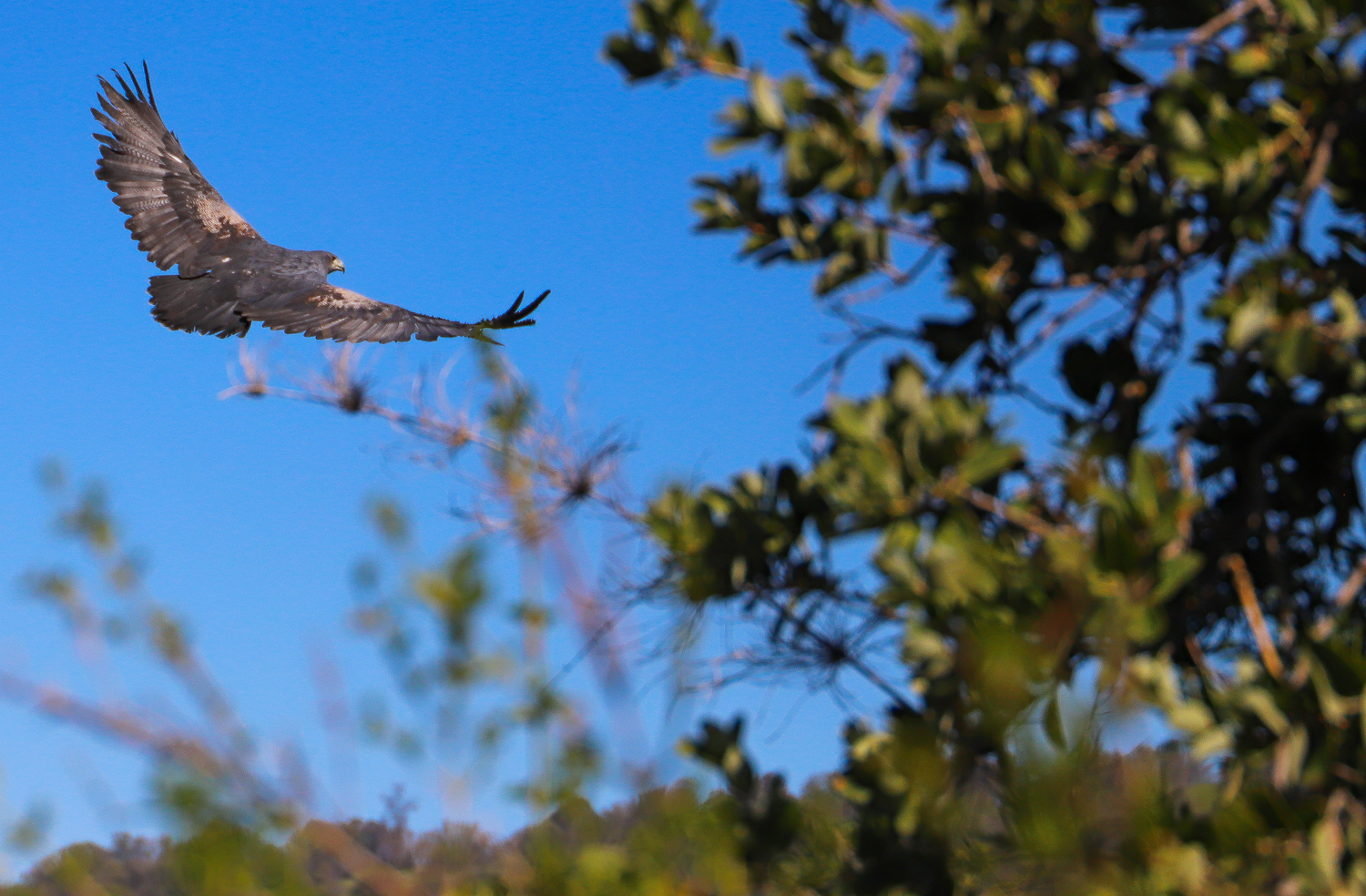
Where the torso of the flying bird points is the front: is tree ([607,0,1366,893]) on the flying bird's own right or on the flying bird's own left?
on the flying bird's own right

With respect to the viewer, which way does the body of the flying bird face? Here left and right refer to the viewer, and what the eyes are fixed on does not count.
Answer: facing away from the viewer and to the right of the viewer
